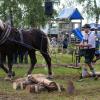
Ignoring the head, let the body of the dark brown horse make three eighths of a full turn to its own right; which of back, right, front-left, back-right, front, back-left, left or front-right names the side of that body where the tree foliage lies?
front-left

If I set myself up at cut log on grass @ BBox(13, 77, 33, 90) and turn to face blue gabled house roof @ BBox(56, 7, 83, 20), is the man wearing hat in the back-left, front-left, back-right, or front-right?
front-right

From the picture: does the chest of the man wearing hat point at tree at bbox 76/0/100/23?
no

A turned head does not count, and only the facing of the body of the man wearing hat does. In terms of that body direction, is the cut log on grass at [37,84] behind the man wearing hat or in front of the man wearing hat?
in front

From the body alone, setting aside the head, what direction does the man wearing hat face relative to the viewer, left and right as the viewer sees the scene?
facing the viewer and to the left of the viewer

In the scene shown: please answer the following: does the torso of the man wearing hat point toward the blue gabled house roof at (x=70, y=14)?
no

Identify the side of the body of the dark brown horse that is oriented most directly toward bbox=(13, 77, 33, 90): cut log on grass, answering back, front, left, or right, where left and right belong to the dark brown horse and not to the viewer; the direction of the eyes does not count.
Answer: left

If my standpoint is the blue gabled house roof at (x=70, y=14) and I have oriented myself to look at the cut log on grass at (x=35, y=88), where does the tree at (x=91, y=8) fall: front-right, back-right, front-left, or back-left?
back-left

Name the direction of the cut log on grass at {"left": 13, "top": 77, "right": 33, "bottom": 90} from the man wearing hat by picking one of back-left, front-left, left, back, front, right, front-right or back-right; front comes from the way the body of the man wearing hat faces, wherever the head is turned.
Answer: front

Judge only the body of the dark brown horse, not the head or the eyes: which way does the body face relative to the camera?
to the viewer's left

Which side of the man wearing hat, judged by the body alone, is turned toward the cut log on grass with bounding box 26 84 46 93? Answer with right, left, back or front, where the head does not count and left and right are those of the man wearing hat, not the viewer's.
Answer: front

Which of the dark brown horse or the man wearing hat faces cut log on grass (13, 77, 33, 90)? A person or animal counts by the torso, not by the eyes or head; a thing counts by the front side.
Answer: the man wearing hat
